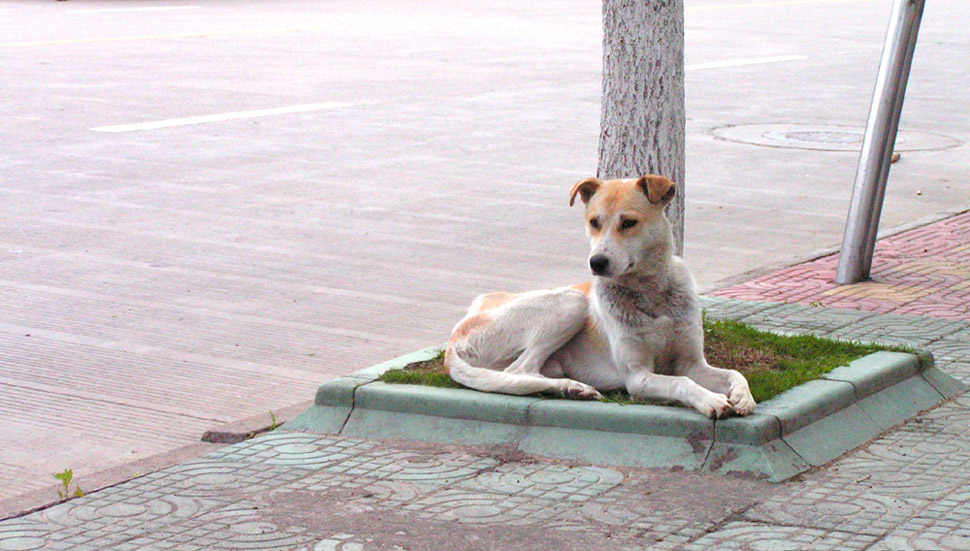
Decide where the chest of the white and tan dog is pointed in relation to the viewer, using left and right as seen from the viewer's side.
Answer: facing the viewer and to the right of the viewer

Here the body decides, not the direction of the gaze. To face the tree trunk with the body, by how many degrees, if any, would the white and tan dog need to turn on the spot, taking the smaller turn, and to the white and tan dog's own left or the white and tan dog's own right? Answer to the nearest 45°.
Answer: approximately 135° to the white and tan dog's own left

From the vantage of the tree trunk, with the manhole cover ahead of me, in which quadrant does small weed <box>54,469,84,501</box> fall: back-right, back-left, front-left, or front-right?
back-left

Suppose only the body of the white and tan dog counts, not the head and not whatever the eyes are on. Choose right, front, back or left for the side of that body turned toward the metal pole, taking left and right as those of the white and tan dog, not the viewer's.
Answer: left

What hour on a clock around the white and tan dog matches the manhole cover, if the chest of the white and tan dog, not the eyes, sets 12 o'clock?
The manhole cover is roughly at 8 o'clock from the white and tan dog.

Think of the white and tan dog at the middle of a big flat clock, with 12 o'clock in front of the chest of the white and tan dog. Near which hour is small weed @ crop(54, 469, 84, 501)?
The small weed is roughly at 4 o'clock from the white and tan dog.
